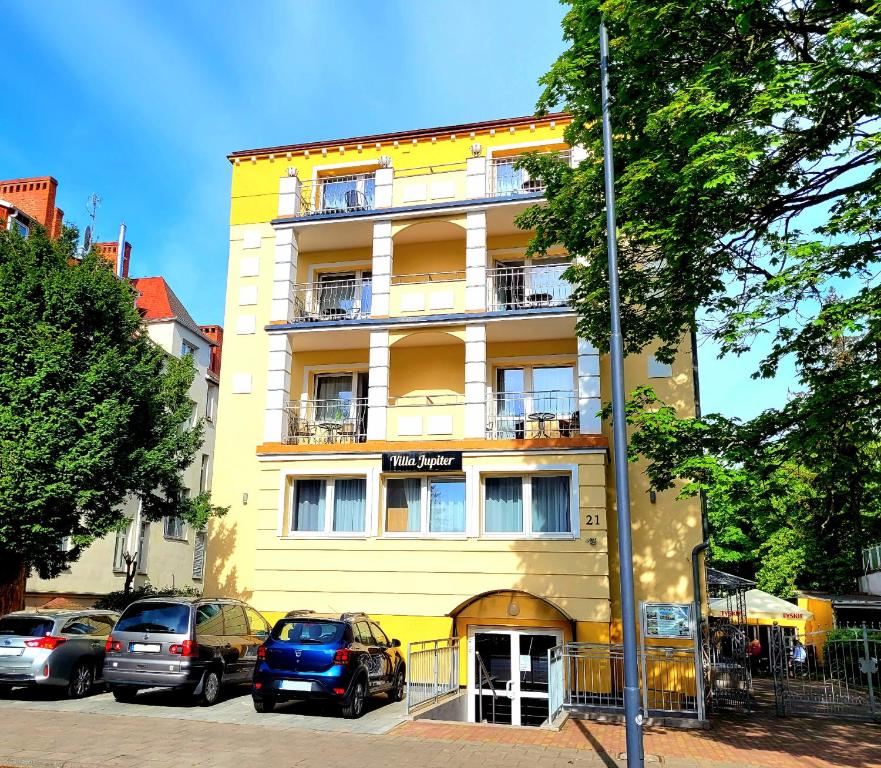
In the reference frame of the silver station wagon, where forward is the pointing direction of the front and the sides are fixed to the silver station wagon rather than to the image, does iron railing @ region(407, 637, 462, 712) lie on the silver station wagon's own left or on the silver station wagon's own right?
on the silver station wagon's own right

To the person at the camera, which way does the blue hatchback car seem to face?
facing away from the viewer and to the right of the viewer

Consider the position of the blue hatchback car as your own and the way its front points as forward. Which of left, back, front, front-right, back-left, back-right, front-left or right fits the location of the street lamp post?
right

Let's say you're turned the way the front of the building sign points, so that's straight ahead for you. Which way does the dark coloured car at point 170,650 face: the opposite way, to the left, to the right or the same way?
the opposite way

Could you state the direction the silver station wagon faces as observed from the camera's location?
facing away from the viewer and to the right of the viewer

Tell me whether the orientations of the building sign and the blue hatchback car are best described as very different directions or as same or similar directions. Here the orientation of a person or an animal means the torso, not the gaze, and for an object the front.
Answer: very different directions

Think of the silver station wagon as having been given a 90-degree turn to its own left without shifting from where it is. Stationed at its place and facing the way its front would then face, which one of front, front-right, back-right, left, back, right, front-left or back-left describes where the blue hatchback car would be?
back

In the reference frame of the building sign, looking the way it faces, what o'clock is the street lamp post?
The street lamp post is roughly at 12 o'clock from the building sign.

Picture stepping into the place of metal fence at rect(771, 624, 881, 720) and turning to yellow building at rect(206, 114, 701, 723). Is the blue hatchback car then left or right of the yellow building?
left

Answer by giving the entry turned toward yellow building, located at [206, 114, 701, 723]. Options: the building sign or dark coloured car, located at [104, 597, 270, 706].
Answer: the dark coloured car

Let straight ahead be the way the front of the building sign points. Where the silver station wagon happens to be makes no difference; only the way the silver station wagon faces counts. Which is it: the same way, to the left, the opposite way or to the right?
the opposite way

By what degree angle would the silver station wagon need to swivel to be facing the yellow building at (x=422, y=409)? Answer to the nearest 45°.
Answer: approximately 45° to its right
